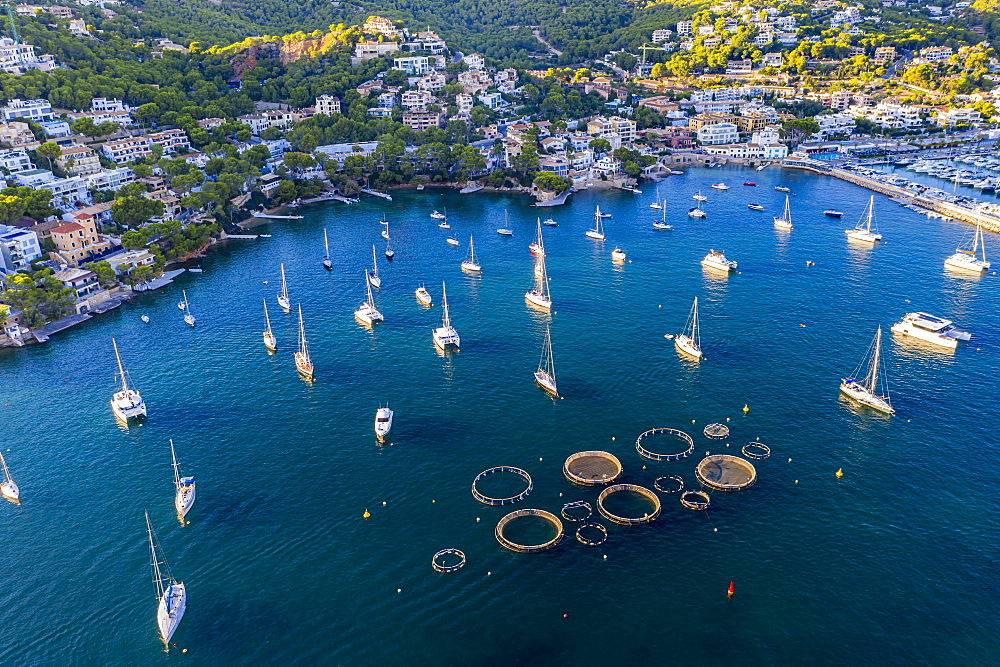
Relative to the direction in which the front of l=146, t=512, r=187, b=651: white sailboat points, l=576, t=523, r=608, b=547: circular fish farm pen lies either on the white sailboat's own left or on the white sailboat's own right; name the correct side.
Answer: on the white sailboat's own left

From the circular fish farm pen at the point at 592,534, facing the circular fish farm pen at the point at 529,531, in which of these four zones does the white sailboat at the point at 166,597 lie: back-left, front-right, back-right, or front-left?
front-left

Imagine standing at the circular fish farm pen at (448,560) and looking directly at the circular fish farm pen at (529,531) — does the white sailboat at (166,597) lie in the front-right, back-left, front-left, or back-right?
back-left

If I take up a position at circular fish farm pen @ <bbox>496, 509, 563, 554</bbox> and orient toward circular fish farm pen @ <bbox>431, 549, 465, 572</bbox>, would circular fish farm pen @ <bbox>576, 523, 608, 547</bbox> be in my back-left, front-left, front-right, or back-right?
back-left

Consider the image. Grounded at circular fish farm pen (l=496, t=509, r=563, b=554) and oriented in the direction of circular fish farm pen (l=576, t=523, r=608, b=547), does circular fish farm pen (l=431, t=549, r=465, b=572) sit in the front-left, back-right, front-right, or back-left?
back-right

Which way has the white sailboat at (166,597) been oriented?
toward the camera

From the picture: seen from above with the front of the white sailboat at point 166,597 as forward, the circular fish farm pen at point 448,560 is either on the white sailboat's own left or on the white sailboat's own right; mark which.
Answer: on the white sailboat's own left
